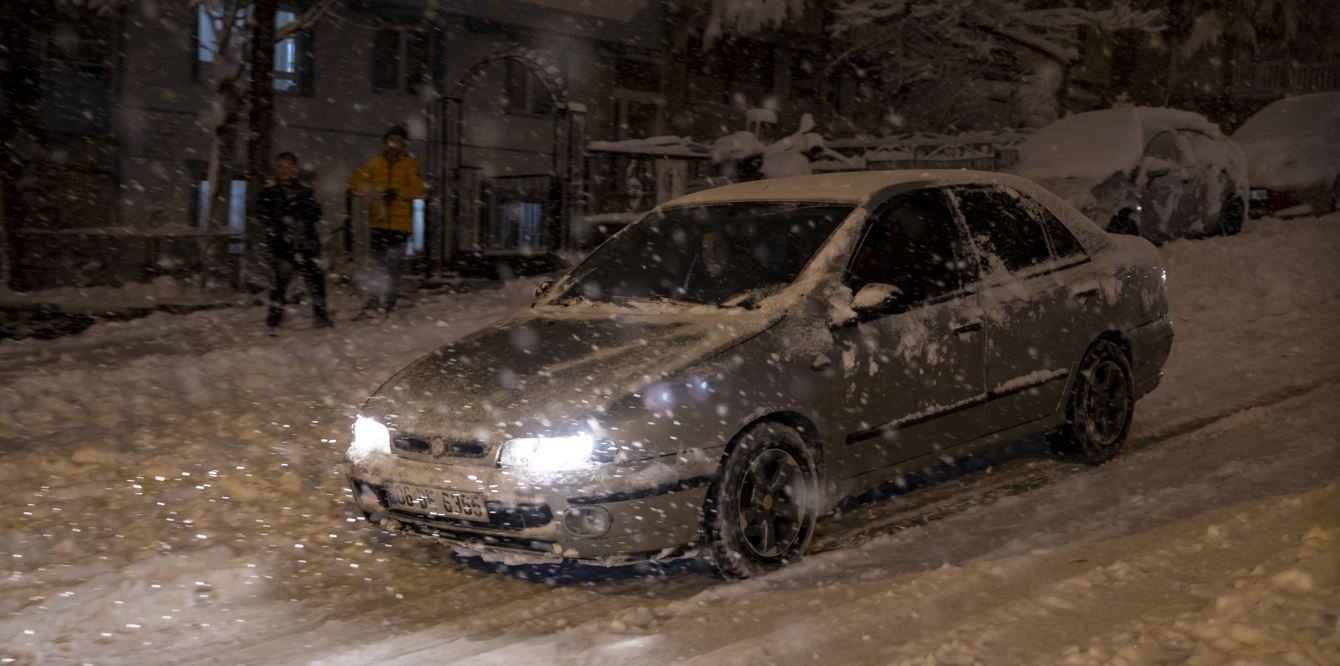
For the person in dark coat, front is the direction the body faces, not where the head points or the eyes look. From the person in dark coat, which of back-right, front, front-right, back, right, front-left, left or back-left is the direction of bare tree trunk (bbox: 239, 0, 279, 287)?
back

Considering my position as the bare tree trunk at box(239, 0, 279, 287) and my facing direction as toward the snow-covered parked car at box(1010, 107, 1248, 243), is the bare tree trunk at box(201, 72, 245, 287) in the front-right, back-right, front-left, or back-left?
back-left

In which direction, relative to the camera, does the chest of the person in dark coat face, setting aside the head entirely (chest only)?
toward the camera

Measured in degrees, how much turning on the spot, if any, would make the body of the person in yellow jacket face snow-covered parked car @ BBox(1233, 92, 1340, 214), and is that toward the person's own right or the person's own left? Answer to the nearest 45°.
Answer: approximately 90° to the person's own left

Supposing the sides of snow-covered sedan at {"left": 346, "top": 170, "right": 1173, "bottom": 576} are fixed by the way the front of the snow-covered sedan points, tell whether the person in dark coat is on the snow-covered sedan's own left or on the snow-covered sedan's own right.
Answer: on the snow-covered sedan's own right

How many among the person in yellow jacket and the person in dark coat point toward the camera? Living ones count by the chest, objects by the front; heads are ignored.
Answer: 2

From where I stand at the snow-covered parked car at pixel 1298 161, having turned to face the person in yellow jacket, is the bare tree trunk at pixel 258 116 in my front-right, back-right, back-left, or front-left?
front-right

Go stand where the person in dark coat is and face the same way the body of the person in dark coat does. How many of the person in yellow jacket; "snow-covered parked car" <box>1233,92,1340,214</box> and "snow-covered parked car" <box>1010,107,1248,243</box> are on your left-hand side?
3

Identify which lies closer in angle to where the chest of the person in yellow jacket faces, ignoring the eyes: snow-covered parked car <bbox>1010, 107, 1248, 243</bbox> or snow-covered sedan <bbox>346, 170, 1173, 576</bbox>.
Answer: the snow-covered sedan

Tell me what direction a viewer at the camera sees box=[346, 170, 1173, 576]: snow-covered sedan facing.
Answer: facing the viewer and to the left of the viewer

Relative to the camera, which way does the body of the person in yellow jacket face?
toward the camera

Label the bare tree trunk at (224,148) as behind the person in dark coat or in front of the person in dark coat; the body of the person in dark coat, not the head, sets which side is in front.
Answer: behind
